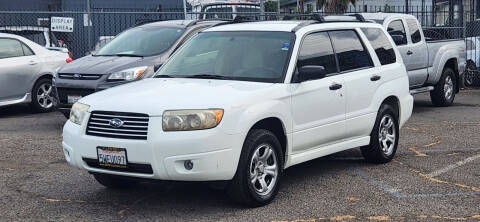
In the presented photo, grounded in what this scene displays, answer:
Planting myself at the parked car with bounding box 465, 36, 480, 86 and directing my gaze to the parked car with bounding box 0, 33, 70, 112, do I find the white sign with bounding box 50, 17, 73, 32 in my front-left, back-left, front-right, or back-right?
front-right

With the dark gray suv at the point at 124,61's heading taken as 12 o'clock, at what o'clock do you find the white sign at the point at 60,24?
The white sign is roughly at 4 o'clock from the dark gray suv.

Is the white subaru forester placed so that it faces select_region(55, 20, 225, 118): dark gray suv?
no

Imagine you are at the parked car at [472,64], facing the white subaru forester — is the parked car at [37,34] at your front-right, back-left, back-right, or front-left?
front-right

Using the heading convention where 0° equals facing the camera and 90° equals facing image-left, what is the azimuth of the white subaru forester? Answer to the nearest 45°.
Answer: approximately 45°

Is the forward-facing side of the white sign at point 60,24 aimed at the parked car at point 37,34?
no

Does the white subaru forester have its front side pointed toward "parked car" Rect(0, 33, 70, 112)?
no

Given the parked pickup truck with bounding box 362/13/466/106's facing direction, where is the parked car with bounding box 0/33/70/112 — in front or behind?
in front

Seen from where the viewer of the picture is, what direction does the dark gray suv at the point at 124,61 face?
facing the viewer and to the left of the viewer

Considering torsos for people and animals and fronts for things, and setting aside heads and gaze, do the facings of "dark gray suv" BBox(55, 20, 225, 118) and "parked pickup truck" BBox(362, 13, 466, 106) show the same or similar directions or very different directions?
same or similar directions

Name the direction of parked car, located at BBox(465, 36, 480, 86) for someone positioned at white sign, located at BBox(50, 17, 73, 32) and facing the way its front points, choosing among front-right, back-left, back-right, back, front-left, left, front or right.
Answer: left

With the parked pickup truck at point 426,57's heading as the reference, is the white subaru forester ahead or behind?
ahead

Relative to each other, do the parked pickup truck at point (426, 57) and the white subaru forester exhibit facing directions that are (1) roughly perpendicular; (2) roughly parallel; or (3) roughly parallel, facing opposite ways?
roughly parallel

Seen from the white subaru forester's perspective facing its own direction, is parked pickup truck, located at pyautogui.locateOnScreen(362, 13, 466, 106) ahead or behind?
behind

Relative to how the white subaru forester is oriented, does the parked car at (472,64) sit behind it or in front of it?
behind

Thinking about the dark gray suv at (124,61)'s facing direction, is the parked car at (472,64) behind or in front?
behind

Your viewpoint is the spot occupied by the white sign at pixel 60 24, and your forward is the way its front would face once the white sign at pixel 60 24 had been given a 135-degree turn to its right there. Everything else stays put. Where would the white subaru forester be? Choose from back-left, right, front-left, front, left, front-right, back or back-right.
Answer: back-left

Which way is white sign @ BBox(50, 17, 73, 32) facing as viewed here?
toward the camera
